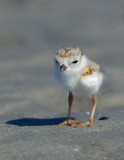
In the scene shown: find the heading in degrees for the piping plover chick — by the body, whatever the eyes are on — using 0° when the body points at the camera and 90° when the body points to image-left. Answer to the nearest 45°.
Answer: approximately 45°
